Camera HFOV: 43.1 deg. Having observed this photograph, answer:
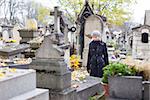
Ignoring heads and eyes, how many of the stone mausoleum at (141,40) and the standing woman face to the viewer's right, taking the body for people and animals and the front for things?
0

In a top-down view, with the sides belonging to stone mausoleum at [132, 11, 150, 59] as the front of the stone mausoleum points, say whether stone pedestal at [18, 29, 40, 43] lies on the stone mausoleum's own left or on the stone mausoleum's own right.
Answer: on the stone mausoleum's own right

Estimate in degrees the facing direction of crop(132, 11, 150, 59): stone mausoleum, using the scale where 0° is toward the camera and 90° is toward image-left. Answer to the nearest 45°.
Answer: approximately 0°

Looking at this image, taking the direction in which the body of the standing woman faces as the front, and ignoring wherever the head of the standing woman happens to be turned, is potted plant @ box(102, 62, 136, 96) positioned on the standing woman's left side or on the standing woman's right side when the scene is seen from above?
on the standing woman's left side

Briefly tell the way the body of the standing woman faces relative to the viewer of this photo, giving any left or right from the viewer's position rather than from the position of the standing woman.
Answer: facing the viewer and to the left of the viewer
